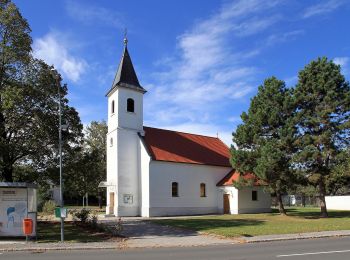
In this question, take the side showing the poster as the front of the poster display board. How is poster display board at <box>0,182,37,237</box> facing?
toward the camera

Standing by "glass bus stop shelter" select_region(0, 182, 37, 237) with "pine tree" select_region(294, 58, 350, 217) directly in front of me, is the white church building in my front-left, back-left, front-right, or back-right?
front-left

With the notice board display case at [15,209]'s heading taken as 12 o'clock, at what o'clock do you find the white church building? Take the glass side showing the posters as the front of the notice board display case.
The white church building is roughly at 7 o'clock from the notice board display case.

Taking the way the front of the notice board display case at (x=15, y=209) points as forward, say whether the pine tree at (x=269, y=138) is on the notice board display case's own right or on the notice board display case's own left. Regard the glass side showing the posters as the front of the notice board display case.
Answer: on the notice board display case's own left

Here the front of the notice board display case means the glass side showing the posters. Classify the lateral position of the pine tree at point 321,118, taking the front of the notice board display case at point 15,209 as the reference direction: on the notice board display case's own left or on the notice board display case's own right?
on the notice board display case's own left
